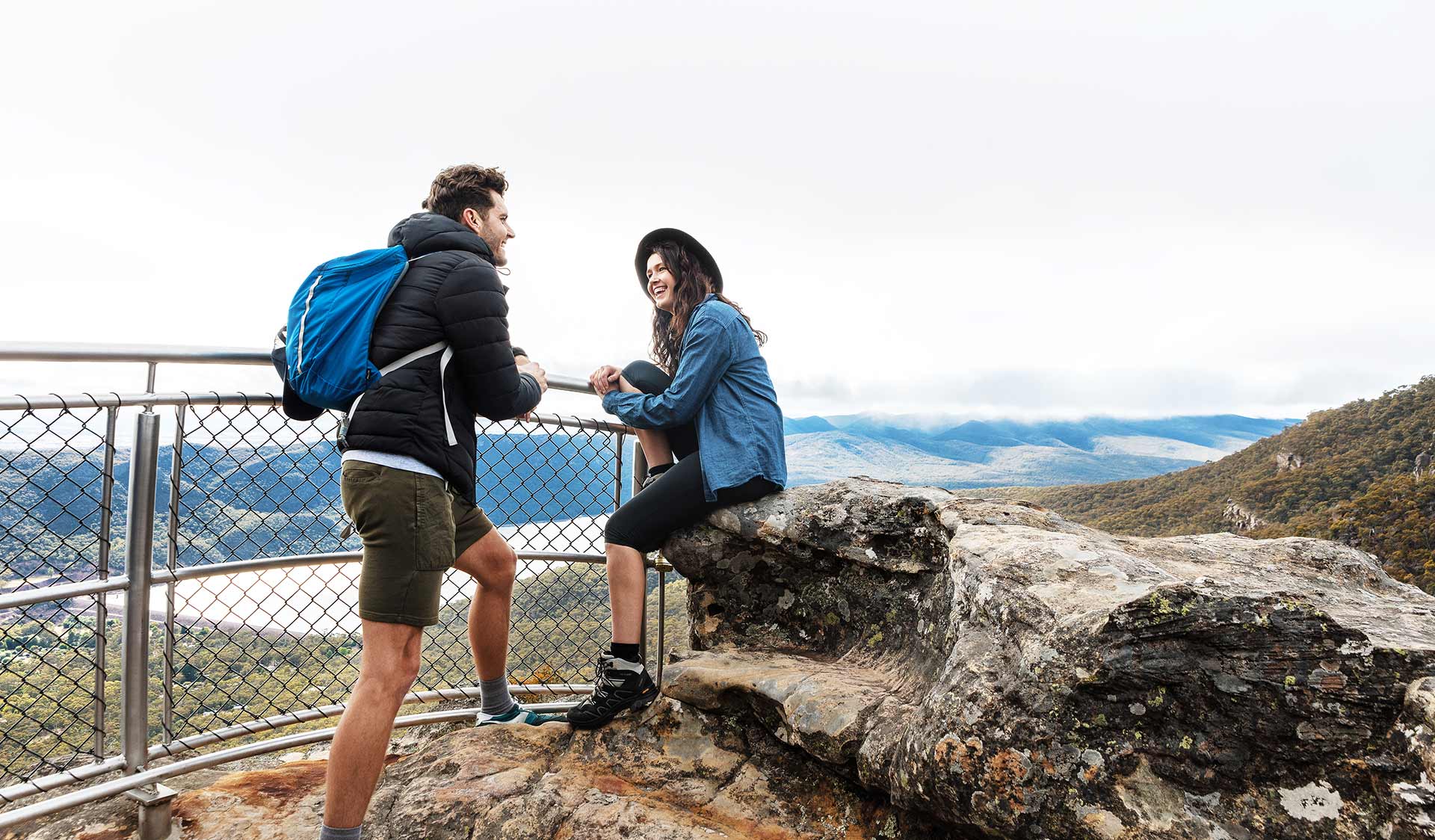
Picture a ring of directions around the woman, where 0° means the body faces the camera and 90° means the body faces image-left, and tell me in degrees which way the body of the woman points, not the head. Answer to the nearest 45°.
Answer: approximately 90°

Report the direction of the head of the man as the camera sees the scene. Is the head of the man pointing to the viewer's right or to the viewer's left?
to the viewer's right

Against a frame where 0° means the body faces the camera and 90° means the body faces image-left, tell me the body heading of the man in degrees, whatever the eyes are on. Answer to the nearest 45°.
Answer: approximately 270°
